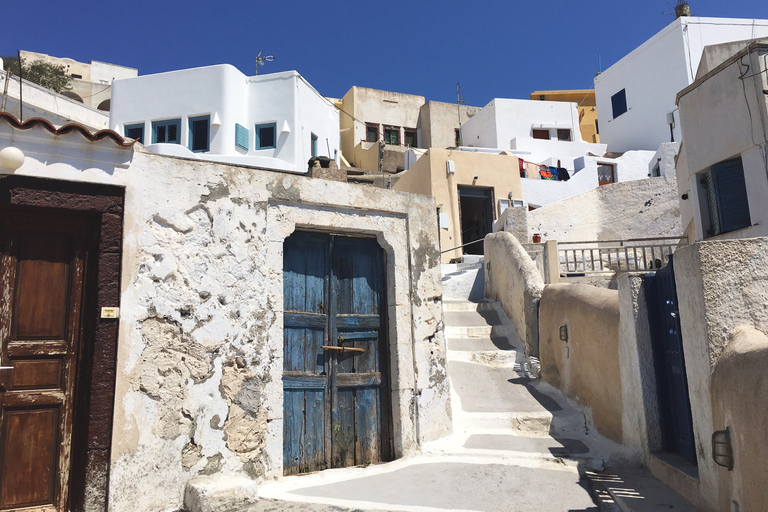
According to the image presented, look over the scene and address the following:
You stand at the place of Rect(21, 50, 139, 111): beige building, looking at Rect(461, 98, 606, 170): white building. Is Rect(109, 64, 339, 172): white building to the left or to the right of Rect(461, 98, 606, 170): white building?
right

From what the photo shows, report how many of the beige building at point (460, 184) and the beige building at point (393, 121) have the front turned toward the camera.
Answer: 2

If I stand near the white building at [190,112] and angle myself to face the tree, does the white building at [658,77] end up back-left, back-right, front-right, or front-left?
back-right

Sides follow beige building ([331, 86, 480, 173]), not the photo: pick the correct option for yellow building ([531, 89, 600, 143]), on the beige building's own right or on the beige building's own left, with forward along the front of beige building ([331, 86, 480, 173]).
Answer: on the beige building's own left

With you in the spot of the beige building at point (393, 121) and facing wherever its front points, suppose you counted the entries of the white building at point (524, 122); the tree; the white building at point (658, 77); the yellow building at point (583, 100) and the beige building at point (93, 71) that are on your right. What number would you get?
2

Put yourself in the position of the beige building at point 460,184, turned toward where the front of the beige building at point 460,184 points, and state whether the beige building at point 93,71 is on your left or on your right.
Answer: on your right

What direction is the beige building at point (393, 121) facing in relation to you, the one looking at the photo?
facing the viewer

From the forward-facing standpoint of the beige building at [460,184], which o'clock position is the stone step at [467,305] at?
The stone step is roughly at 12 o'clock from the beige building.

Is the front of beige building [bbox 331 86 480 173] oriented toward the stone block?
yes

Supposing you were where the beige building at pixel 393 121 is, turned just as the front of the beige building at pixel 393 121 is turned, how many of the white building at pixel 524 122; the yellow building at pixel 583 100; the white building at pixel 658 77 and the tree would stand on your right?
1

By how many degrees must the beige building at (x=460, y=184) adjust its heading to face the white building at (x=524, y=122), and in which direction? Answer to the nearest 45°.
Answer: approximately 180°

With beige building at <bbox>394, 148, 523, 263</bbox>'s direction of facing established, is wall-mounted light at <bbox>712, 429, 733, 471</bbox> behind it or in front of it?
in front

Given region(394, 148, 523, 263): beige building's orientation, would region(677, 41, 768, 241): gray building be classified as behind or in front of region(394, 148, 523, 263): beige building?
in front

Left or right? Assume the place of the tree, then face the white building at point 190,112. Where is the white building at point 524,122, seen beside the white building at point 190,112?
left

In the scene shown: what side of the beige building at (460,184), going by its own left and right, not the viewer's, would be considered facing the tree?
right

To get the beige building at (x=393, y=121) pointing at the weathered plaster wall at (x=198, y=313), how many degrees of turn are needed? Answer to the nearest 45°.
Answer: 0° — it already faces it

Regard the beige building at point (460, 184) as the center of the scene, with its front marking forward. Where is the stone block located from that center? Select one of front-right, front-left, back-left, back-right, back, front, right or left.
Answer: front

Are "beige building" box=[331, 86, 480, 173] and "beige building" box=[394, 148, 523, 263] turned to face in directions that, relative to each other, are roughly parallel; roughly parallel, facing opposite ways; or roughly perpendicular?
roughly parallel

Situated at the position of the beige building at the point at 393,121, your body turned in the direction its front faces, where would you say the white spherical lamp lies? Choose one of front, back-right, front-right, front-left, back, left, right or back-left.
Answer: front
